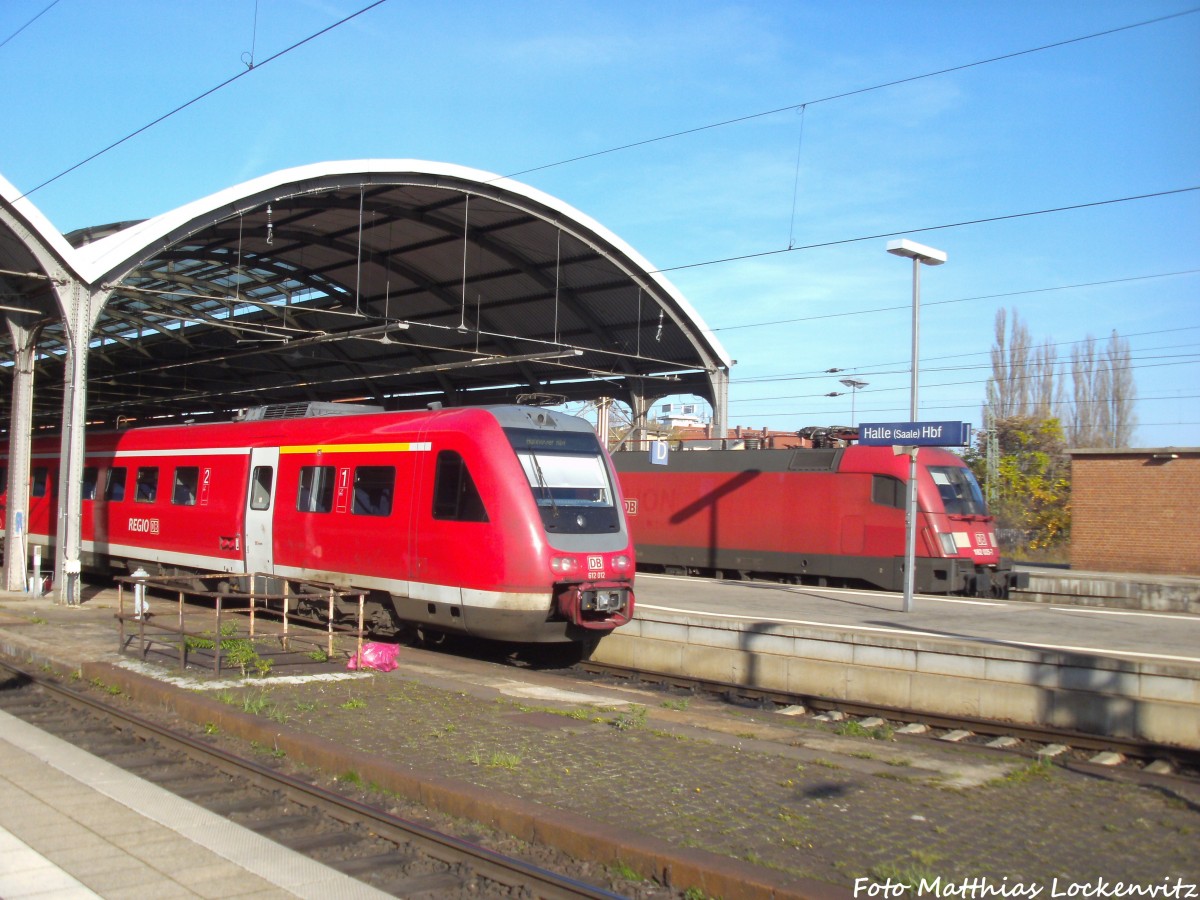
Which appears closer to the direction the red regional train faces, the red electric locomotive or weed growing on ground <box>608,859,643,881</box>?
the weed growing on ground

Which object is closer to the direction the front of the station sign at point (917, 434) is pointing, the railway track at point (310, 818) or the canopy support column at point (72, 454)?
the railway track

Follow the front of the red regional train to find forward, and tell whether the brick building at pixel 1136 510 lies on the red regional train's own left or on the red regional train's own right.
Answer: on the red regional train's own left

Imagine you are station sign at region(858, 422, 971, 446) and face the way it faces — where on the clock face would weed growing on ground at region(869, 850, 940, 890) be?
The weed growing on ground is roughly at 12 o'clock from the station sign.

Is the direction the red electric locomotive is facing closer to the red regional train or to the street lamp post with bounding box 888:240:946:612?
the street lamp post

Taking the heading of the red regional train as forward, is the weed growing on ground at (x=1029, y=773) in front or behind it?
in front

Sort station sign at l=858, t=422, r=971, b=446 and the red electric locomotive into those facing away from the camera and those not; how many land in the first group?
0

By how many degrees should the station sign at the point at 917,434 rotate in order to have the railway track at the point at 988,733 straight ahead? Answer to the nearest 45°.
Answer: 0° — it already faces it

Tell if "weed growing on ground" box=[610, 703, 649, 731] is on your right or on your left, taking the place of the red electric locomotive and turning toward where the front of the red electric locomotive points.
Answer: on your right

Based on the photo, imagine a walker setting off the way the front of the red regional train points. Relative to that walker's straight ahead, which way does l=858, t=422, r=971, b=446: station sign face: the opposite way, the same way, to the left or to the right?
to the right

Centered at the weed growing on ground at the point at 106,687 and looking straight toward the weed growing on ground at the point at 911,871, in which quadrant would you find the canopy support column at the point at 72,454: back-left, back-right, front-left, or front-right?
back-left

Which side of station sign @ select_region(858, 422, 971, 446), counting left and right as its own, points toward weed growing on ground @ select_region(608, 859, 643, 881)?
front

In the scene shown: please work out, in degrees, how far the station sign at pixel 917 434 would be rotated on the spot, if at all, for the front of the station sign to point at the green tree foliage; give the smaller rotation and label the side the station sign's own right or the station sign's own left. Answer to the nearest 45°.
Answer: approximately 180°

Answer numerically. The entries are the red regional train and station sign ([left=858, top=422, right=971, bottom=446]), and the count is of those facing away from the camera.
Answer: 0

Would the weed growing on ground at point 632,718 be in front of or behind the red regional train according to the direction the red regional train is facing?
in front

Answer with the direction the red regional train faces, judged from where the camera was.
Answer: facing the viewer and to the right of the viewer
